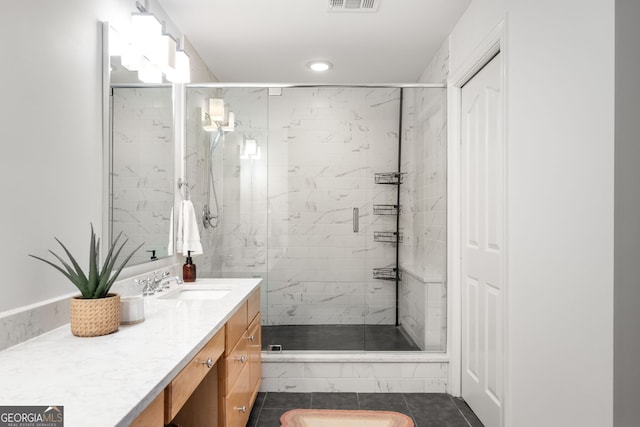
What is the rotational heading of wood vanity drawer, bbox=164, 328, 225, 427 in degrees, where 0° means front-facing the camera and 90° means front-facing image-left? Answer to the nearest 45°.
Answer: approximately 270°

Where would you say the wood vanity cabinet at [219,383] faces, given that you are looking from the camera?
facing to the right of the viewer

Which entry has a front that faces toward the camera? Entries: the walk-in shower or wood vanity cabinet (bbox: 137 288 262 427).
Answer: the walk-in shower

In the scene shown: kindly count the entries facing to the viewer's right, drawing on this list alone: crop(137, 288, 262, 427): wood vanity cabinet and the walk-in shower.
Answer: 1

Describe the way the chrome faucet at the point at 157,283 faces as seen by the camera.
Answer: facing to the right of the viewer

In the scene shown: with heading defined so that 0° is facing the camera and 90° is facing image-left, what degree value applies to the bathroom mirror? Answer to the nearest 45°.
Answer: approximately 315°

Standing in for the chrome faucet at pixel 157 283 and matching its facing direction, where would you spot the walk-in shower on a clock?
The walk-in shower is roughly at 11 o'clock from the chrome faucet.

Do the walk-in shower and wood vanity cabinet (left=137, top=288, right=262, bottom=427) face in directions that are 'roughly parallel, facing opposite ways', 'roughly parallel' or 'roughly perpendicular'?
roughly perpendicular

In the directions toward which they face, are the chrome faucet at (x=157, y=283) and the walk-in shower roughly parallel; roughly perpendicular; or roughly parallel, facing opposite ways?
roughly perpendicular

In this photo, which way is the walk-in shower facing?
toward the camera

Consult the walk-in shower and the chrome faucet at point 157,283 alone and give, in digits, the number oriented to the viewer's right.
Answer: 1

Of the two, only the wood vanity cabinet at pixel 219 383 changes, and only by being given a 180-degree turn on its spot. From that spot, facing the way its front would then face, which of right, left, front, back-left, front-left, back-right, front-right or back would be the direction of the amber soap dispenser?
right

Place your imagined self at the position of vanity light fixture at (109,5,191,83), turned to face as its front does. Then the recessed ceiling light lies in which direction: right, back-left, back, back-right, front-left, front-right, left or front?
left

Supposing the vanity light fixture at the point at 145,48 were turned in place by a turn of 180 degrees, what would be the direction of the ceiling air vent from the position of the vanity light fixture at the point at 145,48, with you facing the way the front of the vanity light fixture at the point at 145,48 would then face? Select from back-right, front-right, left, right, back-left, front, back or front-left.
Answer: back-right
